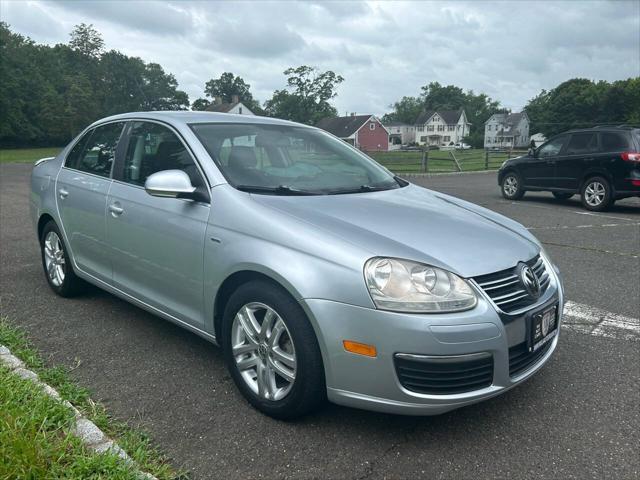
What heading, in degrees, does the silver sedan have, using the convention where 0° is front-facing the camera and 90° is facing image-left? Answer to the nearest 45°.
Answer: approximately 315°

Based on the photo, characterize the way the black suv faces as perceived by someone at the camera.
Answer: facing away from the viewer and to the left of the viewer

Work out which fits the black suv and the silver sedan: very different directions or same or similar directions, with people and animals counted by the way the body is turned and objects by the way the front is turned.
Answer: very different directions

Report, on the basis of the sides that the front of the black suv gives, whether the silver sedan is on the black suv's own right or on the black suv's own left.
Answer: on the black suv's own left

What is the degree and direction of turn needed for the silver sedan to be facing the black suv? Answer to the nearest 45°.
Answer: approximately 90° to its left
